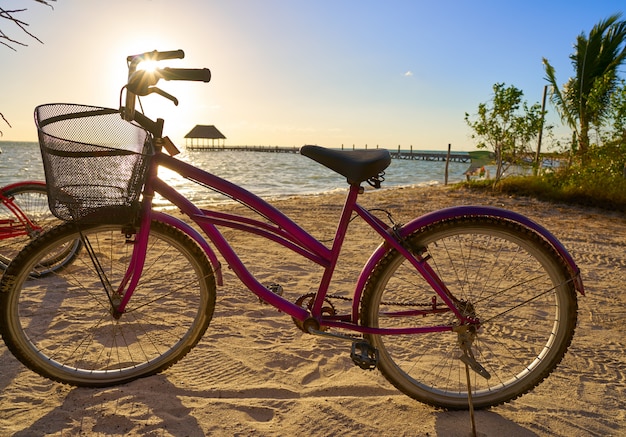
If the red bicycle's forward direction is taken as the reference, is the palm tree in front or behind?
behind

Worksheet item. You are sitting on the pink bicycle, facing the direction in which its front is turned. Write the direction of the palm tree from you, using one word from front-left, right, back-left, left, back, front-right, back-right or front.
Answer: back-right

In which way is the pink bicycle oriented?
to the viewer's left

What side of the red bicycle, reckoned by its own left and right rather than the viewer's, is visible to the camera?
left

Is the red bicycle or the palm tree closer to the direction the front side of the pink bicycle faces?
the red bicycle

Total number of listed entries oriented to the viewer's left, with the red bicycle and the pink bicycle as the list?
2
